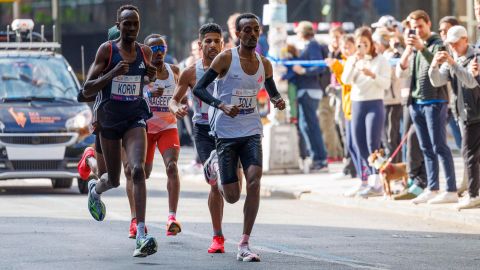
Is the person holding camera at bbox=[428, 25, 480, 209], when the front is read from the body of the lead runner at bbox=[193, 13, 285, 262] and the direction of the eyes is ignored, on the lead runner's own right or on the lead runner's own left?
on the lead runner's own left

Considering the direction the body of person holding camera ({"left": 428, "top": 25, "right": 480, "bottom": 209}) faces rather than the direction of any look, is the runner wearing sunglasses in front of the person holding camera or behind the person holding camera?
in front

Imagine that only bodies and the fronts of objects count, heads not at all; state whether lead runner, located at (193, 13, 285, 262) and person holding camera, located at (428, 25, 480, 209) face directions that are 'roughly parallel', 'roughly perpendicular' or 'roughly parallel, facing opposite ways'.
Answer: roughly perpendicular

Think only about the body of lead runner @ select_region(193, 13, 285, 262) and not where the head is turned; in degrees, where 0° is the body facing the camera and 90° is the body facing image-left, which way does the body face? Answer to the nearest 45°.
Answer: approximately 315°

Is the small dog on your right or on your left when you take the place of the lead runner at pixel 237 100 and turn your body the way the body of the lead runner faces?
on your left

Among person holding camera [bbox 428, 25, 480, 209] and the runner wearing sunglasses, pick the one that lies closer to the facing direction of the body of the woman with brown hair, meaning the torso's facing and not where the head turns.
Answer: the runner wearing sunglasses

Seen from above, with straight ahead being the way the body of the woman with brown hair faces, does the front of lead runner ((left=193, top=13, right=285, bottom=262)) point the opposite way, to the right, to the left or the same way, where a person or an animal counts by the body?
to the left

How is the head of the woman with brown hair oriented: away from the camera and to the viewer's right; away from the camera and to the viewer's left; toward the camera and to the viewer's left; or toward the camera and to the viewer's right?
toward the camera and to the viewer's left

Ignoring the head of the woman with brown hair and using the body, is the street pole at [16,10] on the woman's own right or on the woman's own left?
on the woman's own right
